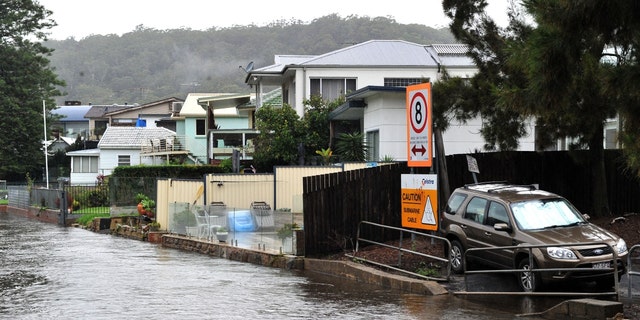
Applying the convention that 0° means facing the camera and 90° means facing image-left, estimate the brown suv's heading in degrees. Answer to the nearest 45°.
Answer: approximately 315°

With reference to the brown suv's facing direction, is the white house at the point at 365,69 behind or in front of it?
behind

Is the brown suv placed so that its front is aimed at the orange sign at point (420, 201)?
no

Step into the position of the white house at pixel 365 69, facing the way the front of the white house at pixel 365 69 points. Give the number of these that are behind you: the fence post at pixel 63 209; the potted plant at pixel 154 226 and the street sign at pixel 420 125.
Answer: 0

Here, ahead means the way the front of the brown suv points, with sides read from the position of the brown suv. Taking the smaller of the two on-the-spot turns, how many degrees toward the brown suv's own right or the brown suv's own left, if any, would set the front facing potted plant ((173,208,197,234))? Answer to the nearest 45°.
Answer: approximately 180°

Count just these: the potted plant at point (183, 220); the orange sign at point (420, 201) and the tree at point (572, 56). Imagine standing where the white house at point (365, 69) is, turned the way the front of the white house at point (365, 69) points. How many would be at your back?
0

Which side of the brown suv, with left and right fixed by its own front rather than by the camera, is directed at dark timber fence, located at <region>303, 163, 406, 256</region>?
back

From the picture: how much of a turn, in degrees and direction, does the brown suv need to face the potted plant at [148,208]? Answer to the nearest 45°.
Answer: approximately 180°

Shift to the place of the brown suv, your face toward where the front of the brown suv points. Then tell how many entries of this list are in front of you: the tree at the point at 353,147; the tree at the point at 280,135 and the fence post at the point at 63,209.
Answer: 0

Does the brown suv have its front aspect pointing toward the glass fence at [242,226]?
no

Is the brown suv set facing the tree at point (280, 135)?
no

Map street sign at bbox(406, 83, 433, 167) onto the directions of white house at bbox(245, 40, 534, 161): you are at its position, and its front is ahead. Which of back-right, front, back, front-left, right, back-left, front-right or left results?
front-left

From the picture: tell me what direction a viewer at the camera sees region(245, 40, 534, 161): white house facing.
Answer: facing the viewer and to the left of the viewer

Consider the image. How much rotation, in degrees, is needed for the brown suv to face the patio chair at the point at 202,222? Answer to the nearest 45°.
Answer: approximately 180°

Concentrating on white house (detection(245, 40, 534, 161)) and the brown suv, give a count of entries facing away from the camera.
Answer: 0
